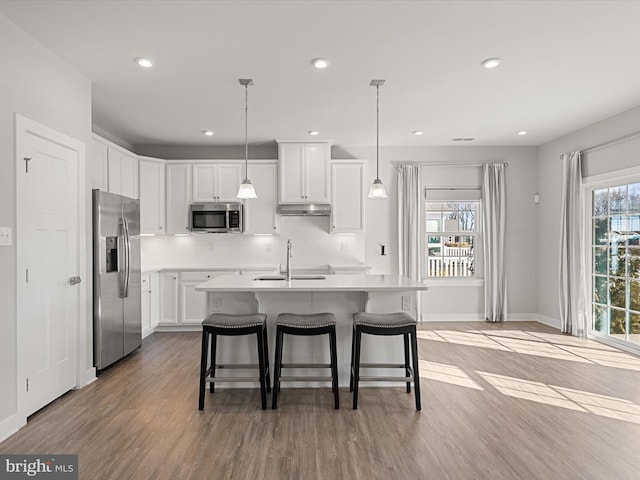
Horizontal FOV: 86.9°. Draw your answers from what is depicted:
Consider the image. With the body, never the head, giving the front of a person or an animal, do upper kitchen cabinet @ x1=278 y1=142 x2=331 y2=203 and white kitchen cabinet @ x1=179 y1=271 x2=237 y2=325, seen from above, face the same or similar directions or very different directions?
same or similar directions

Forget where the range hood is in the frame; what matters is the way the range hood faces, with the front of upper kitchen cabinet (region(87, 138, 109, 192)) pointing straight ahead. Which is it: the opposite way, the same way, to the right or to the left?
to the right

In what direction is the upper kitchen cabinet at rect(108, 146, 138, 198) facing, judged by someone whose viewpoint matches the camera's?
facing the viewer and to the right of the viewer

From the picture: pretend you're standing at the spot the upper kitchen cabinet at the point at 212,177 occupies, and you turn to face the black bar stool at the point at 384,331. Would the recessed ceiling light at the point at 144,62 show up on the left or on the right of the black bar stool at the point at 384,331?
right

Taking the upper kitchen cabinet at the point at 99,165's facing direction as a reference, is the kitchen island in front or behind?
in front

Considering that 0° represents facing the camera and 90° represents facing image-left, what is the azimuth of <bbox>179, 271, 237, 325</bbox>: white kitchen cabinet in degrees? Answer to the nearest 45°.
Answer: approximately 0°

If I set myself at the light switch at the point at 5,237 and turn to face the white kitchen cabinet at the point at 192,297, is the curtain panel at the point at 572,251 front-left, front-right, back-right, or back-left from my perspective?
front-right

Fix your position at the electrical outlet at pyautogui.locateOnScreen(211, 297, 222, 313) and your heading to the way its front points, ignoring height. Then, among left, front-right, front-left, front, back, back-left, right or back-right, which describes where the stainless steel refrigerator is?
back-right

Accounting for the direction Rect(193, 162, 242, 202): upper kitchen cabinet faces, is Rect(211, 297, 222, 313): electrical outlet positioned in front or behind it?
in front

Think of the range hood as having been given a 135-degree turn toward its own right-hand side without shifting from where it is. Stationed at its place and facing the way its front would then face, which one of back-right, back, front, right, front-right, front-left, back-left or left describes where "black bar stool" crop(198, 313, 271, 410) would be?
back-left

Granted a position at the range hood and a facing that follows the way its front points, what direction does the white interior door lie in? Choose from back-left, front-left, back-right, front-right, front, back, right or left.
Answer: front-right

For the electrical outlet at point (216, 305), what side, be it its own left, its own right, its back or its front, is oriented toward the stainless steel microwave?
back

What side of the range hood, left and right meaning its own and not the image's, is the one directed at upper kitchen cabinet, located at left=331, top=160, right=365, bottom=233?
left

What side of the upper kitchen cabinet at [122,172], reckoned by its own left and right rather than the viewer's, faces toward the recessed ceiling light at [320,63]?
front

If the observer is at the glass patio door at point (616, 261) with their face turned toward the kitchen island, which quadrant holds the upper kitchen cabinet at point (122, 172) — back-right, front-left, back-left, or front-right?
front-right

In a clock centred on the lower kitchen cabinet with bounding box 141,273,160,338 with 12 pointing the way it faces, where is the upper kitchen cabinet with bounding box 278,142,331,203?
The upper kitchen cabinet is roughly at 11 o'clock from the lower kitchen cabinet.

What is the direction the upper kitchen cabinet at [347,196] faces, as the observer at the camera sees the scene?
facing the viewer

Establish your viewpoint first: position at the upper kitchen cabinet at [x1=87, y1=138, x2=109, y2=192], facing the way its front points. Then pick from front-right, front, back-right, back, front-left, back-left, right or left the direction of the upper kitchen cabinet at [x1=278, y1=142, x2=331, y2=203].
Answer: front-left
